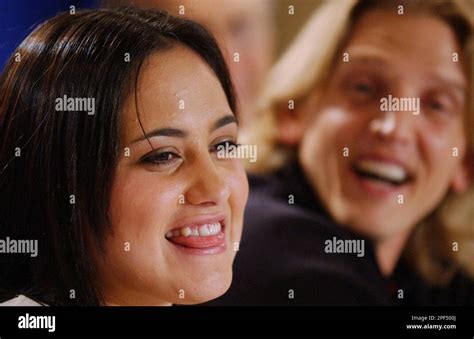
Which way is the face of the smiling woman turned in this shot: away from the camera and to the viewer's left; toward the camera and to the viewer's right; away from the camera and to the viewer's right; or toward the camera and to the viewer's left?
toward the camera and to the viewer's right

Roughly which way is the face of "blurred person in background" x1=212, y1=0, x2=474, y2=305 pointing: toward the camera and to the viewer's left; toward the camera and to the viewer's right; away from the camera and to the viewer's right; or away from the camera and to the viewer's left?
toward the camera and to the viewer's left
